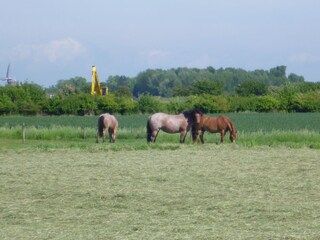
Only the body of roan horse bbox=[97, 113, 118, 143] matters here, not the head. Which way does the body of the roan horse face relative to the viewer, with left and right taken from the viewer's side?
facing away from the viewer and to the right of the viewer

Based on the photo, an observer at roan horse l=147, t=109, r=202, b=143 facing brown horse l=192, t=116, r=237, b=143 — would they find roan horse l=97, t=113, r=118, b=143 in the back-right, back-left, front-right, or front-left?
back-left

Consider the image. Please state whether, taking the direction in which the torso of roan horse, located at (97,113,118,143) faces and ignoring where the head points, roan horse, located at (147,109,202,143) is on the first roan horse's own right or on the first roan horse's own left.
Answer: on the first roan horse's own right

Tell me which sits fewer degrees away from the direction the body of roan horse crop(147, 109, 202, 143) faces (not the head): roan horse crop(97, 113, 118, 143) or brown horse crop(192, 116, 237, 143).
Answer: the brown horse

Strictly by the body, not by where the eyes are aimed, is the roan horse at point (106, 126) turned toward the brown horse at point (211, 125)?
no

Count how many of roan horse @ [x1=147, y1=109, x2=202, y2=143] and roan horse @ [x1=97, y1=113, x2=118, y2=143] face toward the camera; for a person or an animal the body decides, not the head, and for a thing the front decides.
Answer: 0

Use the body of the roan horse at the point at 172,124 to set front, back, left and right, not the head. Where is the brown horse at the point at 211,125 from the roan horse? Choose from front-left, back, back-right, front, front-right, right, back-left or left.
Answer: front

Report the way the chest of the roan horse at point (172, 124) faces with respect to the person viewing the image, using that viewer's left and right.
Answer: facing to the right of the viewer

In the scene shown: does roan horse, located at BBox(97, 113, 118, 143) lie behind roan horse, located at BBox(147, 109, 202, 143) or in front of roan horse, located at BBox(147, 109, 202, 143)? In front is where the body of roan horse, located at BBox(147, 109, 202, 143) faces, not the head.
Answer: behind
